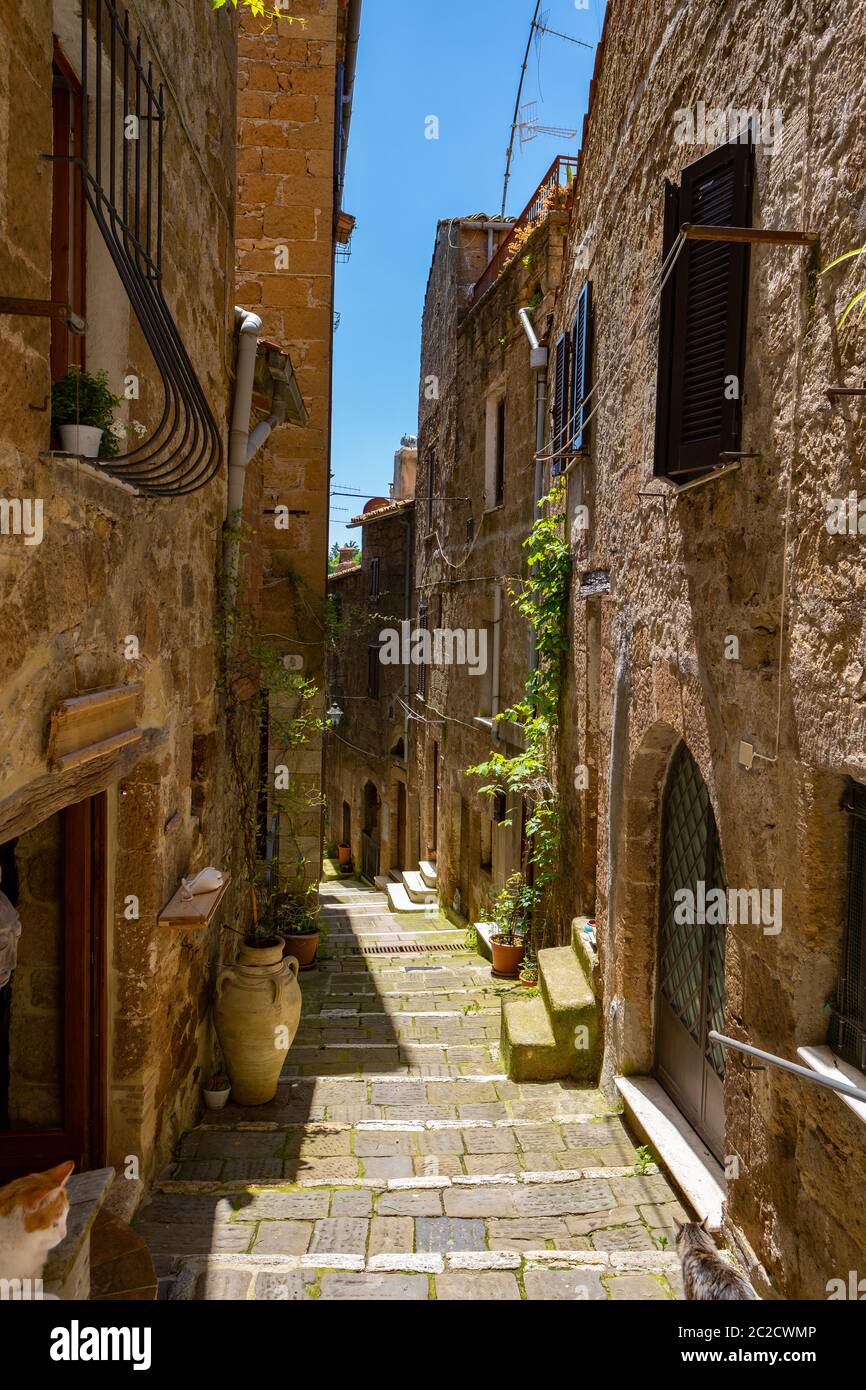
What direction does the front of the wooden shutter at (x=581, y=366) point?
to the viewer's left

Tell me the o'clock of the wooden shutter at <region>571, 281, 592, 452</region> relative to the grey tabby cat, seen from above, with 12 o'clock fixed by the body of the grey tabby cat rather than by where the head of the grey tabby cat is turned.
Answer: The wooden shutter is roughly at 1 o'clock from the grey tabby cat.

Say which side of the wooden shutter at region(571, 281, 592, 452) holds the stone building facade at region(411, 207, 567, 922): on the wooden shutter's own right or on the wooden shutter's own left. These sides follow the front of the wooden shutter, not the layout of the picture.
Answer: on the wooden shutter's own right

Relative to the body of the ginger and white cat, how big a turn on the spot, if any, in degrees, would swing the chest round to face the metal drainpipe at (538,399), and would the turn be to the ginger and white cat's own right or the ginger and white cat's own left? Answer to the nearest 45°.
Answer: approximately 45° to the ginger and white cat's own left

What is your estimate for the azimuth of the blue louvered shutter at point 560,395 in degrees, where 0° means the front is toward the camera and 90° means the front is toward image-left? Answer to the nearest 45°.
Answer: approximately 90°

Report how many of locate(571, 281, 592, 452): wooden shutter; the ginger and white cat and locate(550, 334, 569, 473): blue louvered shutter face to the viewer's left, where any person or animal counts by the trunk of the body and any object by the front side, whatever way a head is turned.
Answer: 2

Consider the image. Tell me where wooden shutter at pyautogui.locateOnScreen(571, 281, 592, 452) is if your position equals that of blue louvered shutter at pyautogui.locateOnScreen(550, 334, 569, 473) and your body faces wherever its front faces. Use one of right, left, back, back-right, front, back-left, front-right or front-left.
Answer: left

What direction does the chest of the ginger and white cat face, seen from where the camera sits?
to the viewer's right

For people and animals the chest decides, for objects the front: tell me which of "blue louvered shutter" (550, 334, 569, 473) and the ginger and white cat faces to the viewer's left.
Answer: the blue louvered shutter

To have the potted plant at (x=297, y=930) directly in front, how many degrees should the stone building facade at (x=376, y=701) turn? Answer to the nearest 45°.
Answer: approximately 45° to its left

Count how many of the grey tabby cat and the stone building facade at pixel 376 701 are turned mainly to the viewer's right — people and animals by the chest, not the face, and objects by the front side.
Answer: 0

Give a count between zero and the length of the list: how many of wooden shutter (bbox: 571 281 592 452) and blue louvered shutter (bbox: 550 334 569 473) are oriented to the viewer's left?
2

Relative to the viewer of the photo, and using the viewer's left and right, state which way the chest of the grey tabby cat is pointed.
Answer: facing away from the viewer and to the left of the viewer

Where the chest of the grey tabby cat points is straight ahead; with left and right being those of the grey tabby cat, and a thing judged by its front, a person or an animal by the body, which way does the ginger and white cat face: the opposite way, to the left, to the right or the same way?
to the right
